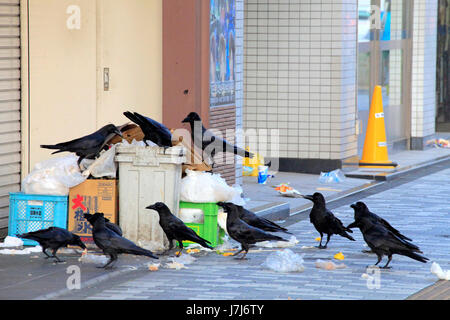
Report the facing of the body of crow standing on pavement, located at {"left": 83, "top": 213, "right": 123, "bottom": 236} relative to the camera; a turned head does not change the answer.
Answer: to the viewer's left

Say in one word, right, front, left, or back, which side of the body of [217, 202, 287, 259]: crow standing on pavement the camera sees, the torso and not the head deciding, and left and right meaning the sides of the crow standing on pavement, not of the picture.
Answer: left

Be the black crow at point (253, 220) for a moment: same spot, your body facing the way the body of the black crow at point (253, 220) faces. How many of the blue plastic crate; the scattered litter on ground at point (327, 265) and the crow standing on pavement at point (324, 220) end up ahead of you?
1

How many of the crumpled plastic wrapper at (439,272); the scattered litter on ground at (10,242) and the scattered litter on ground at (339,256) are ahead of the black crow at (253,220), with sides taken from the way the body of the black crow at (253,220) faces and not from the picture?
1

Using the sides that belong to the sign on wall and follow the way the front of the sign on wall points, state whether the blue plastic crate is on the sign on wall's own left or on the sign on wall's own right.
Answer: on the sign on wall's own right

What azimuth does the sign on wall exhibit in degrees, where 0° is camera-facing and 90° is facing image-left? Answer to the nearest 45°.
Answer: approximately 315°

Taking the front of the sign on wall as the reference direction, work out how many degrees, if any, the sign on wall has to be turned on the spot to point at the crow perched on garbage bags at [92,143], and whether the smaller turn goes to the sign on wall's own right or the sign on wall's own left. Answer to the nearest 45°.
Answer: approximately 90° to the sign on wall's own right

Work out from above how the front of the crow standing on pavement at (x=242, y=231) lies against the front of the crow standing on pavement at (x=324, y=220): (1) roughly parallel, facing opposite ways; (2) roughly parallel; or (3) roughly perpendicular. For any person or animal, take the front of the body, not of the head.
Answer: roughly parallel

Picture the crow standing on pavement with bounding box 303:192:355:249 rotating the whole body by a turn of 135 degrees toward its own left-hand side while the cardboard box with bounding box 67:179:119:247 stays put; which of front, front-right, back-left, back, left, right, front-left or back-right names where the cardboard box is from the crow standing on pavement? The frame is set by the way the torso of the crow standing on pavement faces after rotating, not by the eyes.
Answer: back-right

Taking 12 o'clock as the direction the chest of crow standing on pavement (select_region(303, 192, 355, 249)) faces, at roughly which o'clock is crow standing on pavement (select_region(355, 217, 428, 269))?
crow standing on pavement (select_region(355, 217, 428, 269)) is roughly at 8 o'clock from crow standing on pavement (select_region(303, 192, 355, 249)).

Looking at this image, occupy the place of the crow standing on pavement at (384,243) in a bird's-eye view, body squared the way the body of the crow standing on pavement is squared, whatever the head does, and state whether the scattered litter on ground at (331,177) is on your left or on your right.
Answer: on your right

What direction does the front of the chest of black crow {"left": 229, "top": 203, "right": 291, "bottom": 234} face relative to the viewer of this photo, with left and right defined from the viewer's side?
facing to the left of the viewer
